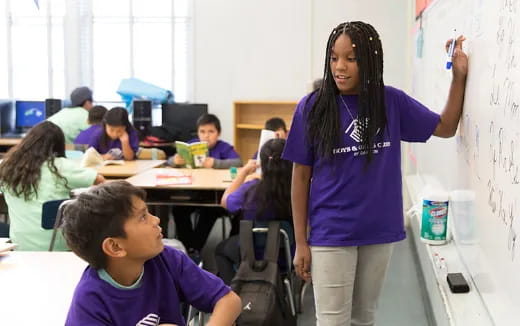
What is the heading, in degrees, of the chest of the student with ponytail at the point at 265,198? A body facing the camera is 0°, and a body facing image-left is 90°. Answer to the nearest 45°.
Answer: approximately 180°

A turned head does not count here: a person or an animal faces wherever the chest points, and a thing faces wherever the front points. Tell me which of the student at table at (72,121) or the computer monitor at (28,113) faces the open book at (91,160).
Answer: the computer monitor

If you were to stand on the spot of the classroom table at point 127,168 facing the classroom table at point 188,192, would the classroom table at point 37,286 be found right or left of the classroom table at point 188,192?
right

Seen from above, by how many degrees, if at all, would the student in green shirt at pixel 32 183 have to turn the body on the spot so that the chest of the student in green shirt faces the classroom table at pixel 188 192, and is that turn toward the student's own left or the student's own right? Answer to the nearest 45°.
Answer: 0° — they already face it

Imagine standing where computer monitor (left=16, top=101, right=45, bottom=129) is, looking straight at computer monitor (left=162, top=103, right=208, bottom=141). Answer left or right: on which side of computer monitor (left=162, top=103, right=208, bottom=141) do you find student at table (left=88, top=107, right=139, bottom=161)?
right

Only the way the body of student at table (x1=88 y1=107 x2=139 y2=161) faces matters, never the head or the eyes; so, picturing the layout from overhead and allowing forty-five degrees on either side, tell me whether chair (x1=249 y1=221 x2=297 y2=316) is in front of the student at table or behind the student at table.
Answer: in front

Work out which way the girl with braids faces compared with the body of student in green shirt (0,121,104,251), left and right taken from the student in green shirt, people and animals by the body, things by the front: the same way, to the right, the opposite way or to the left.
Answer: the opposite way

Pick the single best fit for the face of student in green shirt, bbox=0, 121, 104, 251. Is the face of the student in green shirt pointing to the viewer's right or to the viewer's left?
to the viewer's right

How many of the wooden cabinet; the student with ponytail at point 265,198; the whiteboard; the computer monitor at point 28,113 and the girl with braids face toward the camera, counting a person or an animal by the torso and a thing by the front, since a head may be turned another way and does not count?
3

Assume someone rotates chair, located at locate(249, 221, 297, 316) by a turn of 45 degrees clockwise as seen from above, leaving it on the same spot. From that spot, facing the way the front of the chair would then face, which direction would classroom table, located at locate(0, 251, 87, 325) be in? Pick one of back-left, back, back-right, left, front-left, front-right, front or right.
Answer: back

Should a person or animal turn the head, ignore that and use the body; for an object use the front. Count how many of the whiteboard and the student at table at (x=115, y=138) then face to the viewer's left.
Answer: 1

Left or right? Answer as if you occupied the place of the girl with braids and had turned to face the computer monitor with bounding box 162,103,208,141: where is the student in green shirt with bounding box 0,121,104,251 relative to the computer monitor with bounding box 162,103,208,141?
left

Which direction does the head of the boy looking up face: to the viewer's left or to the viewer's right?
to the viewer's right
